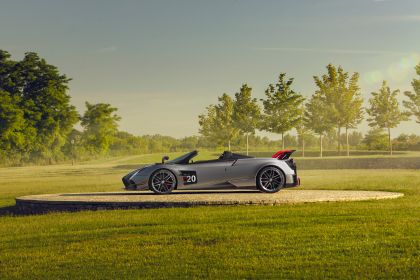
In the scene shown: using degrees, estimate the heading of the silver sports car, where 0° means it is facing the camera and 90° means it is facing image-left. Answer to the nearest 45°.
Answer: approximately 90°
